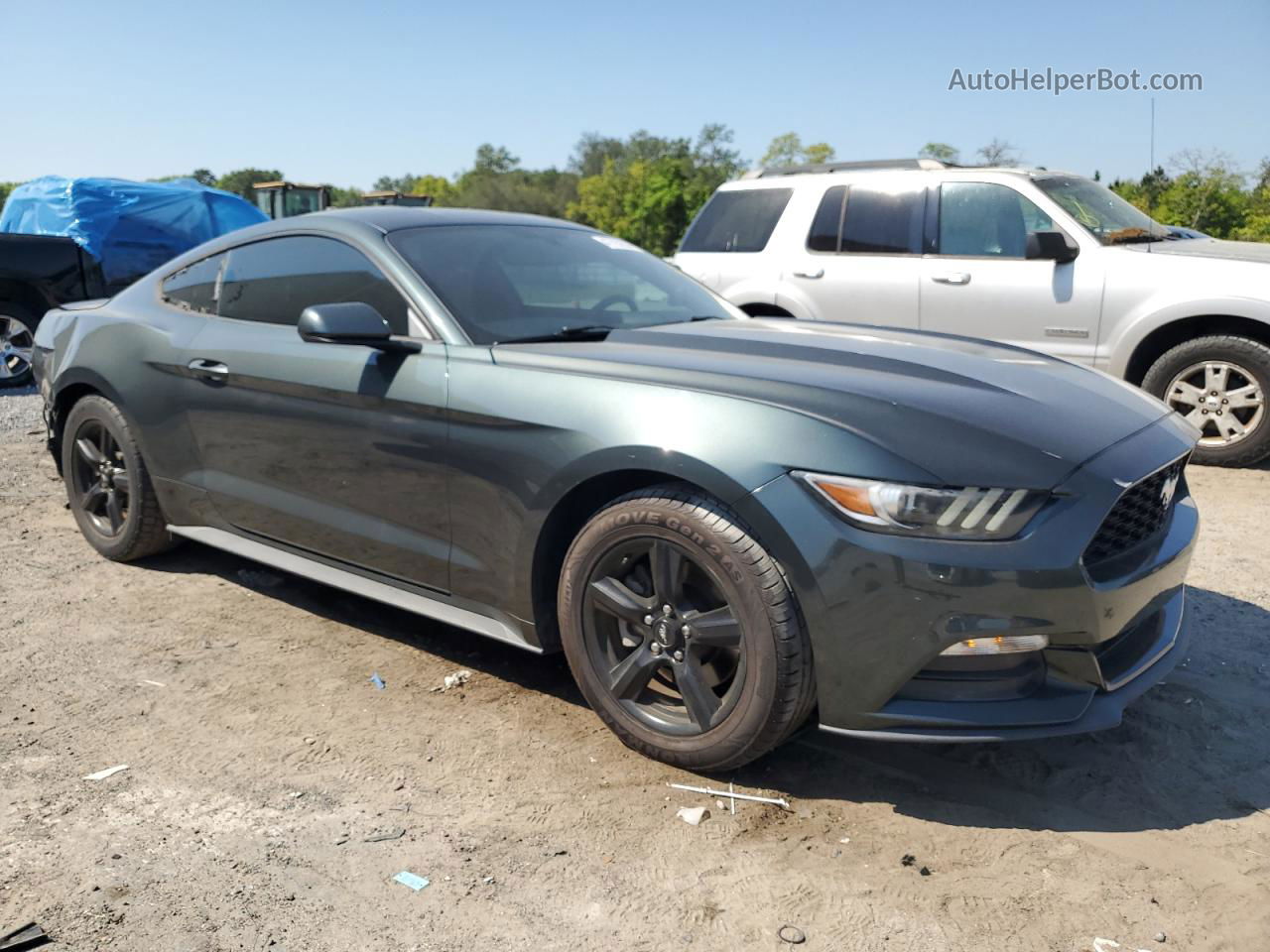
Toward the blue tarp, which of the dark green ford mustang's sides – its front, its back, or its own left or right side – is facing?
back

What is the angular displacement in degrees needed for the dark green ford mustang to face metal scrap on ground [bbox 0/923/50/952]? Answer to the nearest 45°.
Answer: approximately 90° to its right

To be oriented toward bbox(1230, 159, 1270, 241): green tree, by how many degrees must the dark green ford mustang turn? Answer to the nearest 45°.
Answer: approximately 90° to its left

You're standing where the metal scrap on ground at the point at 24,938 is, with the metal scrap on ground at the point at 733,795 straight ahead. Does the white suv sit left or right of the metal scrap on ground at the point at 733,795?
left

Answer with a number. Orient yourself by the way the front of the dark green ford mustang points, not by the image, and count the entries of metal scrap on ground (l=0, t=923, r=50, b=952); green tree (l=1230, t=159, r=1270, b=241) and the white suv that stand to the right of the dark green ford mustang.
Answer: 1

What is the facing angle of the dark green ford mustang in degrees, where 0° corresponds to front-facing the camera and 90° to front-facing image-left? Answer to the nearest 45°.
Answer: approximately 315°

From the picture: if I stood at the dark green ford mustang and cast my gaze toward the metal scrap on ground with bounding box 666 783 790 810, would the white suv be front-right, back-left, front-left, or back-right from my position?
back-left
